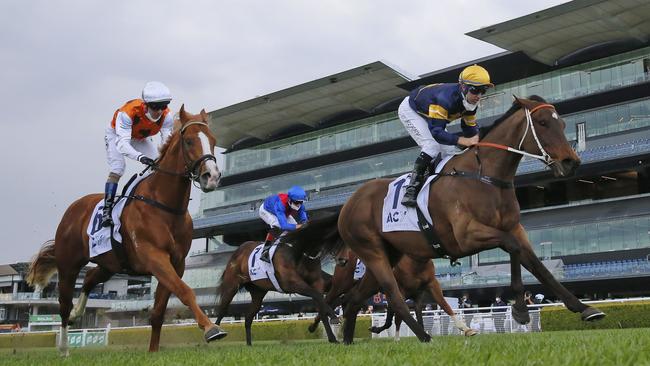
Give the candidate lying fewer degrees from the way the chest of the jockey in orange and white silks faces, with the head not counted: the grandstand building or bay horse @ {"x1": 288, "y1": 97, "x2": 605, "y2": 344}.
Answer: the bay horse

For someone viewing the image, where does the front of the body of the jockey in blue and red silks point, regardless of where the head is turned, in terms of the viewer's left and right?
facing the viewer and to the right of the viewer

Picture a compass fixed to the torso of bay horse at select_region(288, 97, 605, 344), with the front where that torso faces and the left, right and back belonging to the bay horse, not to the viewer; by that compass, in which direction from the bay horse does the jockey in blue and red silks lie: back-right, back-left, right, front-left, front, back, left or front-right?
back-left

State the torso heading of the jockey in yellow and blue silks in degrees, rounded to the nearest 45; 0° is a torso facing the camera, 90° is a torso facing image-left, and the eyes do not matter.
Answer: approximately 315°

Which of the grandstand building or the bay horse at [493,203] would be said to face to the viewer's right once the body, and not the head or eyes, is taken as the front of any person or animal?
the bay horse

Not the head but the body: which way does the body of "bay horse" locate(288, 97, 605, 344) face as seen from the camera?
to the viewer's right

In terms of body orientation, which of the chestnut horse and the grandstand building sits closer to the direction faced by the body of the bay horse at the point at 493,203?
the grandstand building

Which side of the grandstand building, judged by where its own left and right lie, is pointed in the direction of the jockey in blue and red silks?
front

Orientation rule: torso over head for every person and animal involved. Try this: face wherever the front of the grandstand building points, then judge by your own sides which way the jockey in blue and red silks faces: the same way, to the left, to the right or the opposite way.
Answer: to the left

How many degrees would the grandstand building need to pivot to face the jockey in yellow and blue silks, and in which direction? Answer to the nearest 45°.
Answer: approximately 45° to its left

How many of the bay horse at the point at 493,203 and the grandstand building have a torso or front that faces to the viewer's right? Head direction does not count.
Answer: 1

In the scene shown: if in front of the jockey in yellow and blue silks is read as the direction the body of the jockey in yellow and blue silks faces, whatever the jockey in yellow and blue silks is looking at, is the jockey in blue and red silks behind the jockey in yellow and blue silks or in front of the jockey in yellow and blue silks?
behind

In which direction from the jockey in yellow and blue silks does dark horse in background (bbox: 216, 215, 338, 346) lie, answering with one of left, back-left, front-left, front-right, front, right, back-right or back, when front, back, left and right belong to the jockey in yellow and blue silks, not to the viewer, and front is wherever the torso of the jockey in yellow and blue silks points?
back

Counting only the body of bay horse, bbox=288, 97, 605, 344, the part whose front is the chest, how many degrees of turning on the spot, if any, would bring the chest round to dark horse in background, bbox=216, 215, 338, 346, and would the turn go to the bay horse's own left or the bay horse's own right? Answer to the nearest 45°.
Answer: approximately 135° to the bay horse's own left
